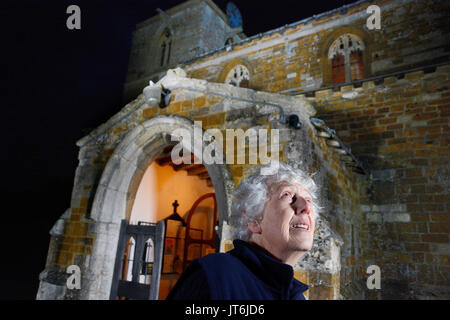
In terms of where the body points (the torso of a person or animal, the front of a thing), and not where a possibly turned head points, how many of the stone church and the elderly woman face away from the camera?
0

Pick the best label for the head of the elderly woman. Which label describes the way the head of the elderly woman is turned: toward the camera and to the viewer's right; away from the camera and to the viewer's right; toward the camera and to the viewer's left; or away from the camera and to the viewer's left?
toward the camera and to the viewer's right

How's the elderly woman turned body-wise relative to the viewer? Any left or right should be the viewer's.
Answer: facing the viewer and to the right of the viewer

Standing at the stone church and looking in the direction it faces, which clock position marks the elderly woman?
The elderly woman is roughly at 11 o'clock from the stone church.
